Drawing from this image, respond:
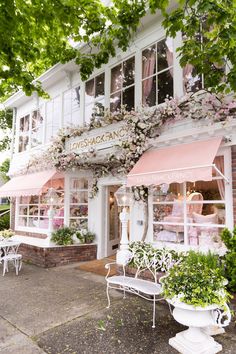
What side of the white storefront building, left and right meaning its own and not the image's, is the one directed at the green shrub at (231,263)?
left

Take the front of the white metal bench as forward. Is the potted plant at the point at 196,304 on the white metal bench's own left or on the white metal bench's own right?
on the white metal bench's own left

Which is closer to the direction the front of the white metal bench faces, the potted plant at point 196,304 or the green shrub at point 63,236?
the potted plant

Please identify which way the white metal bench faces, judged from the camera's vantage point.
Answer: facing the viewer and to the left of the viewer

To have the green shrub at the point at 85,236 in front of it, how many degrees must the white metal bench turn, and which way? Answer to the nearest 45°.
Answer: approximately 90° to its right

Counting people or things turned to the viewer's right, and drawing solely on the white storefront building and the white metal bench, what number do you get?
0

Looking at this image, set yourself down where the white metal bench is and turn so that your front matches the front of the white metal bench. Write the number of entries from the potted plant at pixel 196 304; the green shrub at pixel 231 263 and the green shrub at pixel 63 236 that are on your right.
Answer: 1
